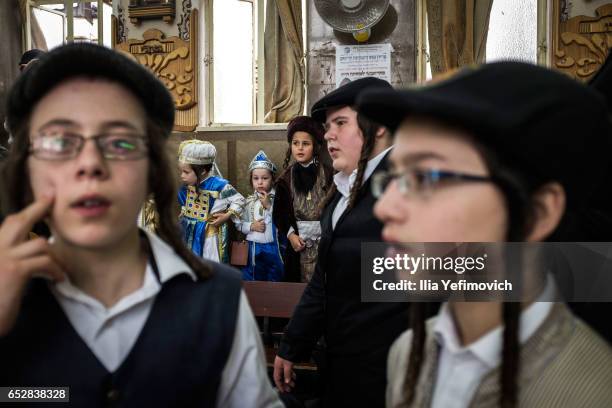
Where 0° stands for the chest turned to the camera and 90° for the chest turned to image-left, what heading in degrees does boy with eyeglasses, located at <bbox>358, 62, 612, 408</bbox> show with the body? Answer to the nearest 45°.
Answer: approximately 45°

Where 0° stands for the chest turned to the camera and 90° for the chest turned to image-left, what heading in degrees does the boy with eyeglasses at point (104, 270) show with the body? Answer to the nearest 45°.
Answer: approximately 0°

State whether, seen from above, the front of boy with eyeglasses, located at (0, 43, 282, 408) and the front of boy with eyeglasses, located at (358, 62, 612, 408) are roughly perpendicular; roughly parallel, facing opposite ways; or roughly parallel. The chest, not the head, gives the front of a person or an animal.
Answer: roughly perpendicular

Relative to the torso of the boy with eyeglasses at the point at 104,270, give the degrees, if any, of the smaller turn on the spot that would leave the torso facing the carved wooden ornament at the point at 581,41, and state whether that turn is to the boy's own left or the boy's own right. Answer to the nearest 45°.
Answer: approximately 135° to the boy's own left

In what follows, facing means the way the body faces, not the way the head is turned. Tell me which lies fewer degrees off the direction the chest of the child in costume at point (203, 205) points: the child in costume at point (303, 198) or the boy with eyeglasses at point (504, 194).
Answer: the boy with eyeglasses

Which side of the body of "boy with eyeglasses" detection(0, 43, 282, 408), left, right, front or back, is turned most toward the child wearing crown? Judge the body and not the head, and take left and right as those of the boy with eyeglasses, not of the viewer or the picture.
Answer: back

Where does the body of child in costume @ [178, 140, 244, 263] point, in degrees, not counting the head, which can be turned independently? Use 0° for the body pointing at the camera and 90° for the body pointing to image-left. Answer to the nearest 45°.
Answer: approximately 45°
